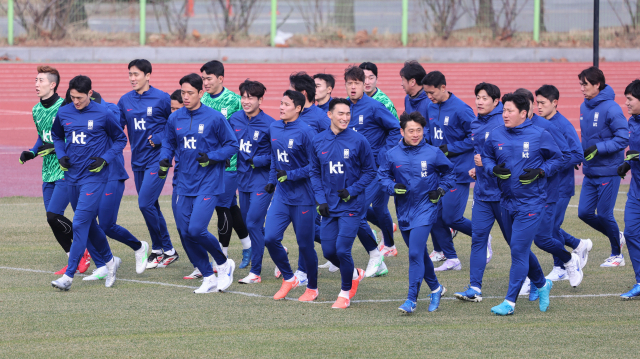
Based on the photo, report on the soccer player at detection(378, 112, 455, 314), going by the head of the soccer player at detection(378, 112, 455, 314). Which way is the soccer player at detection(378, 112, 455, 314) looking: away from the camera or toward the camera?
toward the camera

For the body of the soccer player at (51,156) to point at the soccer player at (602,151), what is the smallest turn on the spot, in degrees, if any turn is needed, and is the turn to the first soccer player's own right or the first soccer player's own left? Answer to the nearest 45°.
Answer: approximately 135° to the first soccer player's own left

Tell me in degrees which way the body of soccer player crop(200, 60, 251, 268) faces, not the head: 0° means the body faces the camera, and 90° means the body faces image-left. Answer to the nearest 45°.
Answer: approximately 45°

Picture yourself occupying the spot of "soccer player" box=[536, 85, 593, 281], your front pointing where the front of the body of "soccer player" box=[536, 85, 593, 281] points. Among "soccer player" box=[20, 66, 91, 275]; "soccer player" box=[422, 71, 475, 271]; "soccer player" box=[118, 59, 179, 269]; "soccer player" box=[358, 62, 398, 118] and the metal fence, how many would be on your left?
0

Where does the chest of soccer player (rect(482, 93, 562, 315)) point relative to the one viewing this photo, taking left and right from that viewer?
facing the viewer and to the left of the viewer

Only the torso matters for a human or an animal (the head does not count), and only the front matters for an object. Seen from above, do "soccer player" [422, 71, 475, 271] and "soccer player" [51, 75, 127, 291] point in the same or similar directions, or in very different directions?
same or similar directions

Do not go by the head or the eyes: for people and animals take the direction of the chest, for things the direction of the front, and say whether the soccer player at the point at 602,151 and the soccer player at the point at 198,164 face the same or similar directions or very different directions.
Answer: same or similar directions

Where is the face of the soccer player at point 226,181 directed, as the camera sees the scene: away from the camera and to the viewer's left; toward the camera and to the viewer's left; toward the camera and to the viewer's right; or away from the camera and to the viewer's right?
toward the camera and to the viewer's left

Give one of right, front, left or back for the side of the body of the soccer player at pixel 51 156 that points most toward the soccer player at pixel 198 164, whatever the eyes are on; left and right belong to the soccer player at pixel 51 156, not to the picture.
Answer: left

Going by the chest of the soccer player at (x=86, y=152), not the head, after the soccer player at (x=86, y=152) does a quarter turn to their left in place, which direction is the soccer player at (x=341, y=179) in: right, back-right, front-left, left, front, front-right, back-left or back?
front

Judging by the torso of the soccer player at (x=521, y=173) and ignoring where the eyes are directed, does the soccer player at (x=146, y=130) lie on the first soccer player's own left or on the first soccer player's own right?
on the first soccer player's own right

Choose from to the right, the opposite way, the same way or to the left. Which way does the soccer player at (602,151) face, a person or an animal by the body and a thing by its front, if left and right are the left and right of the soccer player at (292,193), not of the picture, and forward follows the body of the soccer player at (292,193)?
the same way

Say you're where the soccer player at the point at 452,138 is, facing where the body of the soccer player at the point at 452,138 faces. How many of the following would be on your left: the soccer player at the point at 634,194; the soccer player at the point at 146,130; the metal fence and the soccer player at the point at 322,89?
1

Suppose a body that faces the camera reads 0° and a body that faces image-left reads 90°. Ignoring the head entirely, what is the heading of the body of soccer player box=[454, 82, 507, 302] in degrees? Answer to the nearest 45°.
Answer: approximately 45°

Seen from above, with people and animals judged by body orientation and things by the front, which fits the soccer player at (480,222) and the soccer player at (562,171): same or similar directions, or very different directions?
same or similar directions

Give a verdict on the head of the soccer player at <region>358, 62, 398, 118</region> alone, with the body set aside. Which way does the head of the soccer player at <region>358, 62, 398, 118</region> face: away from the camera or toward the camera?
toward the camera

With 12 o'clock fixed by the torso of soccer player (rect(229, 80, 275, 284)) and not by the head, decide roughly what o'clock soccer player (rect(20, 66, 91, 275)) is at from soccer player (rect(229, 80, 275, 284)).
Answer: soccer player (rect(20, 66, 91, 275)) is roughly at 2 o'clock from soccer player (rect(229, 80, 275, 284)).

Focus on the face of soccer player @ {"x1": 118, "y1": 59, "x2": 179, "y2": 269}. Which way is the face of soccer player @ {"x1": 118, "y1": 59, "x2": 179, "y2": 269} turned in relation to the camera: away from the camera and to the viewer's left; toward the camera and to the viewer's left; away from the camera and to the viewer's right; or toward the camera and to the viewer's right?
toward the camera and to the viewer's left

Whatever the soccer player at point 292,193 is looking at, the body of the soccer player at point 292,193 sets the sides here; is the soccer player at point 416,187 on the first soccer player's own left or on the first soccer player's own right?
on the first soccer player's own left
